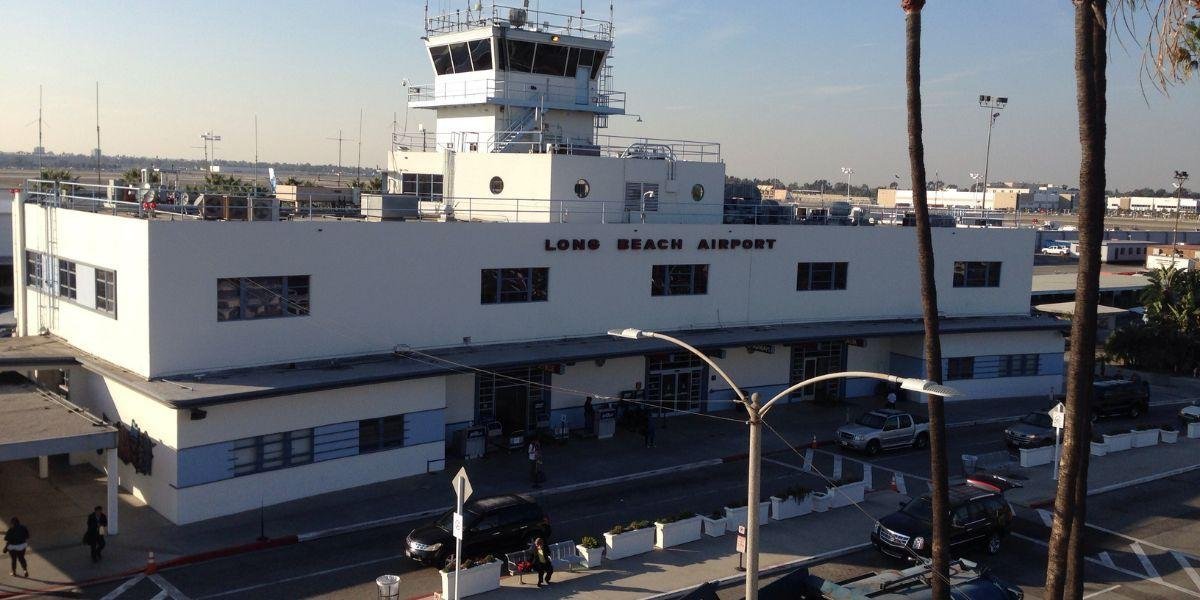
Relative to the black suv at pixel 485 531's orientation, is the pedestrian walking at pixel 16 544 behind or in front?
in front

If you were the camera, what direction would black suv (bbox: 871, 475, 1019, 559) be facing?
facing the viewer and to the left of the viewer

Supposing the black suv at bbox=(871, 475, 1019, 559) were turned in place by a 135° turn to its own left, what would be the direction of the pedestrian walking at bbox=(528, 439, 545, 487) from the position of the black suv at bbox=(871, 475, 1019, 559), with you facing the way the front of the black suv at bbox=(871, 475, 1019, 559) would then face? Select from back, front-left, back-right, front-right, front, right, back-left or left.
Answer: back

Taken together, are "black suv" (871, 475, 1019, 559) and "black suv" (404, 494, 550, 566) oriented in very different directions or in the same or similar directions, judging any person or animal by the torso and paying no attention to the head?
same or similar directions

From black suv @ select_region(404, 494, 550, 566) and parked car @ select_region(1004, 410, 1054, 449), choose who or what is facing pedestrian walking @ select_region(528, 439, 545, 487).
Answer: the parked car

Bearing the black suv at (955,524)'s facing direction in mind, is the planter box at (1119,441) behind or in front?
behind

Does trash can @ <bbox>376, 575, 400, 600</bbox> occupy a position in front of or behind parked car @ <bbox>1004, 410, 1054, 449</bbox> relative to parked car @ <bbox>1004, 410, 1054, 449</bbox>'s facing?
in front

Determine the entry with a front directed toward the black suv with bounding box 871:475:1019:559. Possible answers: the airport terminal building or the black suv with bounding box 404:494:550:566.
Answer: the airport terminal building

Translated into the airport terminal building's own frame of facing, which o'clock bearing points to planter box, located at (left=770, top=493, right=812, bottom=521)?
The planter box is roughly at 12 o'clock from the airport terminal building.

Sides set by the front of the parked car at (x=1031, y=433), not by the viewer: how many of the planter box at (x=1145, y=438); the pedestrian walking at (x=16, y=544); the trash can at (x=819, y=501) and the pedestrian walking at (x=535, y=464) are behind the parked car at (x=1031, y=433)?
1

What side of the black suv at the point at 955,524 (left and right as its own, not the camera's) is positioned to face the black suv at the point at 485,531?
front

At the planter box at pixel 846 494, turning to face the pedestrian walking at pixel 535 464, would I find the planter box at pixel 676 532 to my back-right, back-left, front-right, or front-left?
front-left

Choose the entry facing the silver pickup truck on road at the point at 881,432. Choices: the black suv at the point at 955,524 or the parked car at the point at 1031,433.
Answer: the parked car at the point at 1031,433
